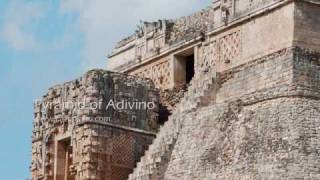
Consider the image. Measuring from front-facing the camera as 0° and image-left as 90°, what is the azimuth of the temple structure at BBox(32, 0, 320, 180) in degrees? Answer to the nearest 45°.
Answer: approximately 45°
